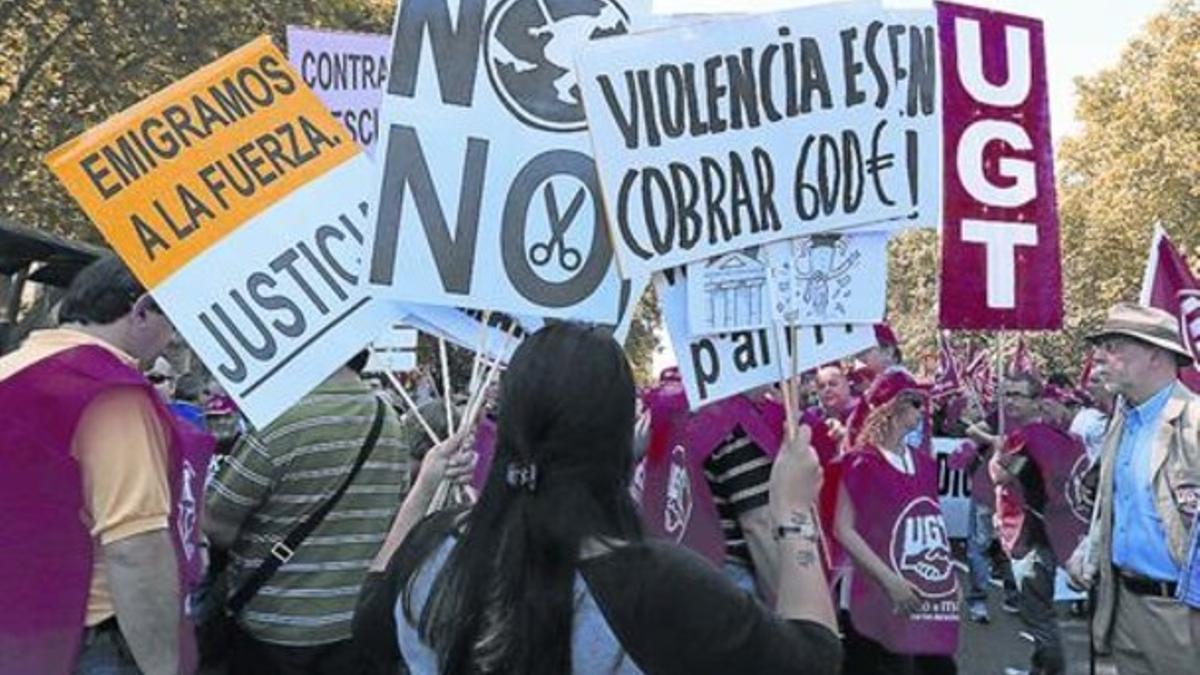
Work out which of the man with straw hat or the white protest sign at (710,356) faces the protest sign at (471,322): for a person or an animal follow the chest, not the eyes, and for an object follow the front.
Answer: the man with straw hat

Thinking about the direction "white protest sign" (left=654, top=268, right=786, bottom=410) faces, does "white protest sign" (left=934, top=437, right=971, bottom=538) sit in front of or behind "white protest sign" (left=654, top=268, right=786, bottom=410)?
behind

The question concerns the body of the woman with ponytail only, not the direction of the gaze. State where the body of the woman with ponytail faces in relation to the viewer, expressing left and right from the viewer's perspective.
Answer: facing away from the viewer

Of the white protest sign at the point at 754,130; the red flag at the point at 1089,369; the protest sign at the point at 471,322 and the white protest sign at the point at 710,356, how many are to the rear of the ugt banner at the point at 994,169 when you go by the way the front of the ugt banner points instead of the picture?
1

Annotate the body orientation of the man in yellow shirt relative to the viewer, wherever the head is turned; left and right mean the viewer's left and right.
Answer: facing away from the viewer and to the right of the viewer

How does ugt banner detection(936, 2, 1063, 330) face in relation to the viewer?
toward the camera

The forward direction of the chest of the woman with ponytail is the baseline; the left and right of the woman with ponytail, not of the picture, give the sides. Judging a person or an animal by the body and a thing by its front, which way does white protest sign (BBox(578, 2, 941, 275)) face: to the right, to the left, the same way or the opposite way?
the opposite way

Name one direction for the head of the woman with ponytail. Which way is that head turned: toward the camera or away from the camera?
away from the camera

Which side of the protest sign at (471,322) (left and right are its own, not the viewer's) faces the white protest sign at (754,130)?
left

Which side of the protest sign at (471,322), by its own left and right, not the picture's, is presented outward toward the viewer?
front

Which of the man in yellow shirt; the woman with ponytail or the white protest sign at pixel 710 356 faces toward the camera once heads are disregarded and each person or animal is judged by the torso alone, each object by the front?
the white protest sign
